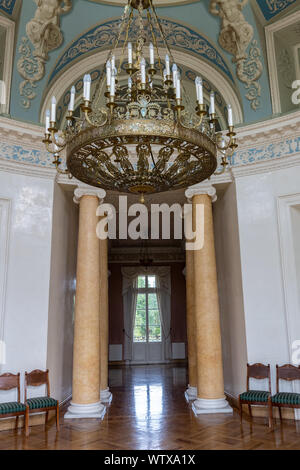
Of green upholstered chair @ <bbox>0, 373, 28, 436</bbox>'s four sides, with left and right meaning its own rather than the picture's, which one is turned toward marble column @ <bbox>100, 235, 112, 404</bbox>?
left

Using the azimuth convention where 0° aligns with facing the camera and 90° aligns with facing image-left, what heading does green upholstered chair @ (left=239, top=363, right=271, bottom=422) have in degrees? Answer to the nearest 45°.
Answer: approximately 45°

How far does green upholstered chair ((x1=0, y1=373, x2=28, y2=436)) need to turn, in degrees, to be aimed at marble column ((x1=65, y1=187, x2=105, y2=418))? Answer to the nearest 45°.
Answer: approximately 90° to its left

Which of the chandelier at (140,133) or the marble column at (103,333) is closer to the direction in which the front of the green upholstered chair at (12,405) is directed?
the chandelier

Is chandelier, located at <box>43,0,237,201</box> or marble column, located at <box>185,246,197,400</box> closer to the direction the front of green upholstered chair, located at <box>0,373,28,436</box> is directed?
the chandelier

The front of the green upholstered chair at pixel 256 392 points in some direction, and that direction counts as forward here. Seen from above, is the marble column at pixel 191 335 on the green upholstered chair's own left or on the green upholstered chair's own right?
on the green upholstered chair's own right

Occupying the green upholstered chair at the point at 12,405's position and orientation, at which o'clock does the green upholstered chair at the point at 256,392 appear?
the green upholstered chair at the point at 256,392 is roughly at 11 o'clock from the green upholstered chair at the point at 12,405.

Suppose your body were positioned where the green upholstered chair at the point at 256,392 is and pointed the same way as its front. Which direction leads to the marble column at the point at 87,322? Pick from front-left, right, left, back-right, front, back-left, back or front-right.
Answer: front-right

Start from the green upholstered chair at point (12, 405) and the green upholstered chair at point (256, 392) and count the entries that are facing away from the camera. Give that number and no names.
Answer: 0

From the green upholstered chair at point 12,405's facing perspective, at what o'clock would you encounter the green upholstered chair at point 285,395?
the green upholstered chair at point 285,395 is roughly at 11 o'clock from the green upholstered chair at point 12,405.

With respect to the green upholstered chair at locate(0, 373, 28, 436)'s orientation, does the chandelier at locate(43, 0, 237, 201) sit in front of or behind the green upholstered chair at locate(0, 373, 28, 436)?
in front
